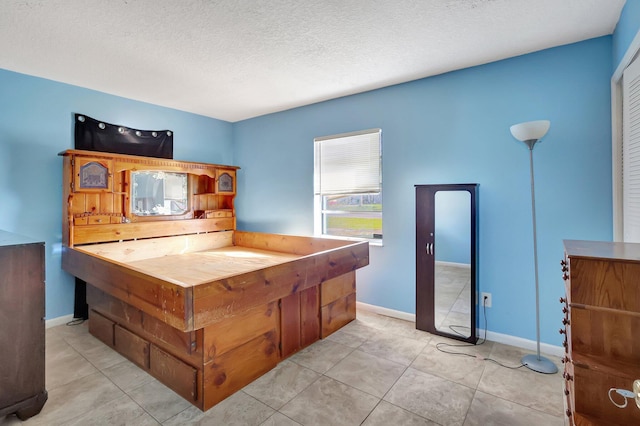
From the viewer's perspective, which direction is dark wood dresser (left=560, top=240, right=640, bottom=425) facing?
to the viewer's left

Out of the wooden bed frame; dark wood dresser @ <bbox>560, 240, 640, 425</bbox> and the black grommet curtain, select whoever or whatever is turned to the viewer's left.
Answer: the dark wood dresser

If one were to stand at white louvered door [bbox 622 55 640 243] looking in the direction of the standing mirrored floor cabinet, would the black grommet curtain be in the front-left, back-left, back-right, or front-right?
front-left

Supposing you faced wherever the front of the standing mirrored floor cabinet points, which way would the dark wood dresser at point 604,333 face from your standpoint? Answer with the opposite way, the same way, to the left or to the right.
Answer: to the right

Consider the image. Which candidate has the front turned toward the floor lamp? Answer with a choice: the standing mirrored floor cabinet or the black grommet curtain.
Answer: the black grommet curtain

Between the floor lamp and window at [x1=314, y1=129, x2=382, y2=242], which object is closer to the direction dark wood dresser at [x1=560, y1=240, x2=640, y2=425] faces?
the window

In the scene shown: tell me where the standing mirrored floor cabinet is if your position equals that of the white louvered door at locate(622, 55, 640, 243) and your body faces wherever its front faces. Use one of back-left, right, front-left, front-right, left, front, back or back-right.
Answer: front

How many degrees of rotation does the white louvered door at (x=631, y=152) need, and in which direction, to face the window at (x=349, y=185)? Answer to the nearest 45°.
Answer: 0° — it already faces it

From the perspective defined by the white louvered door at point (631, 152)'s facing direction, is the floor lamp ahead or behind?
ahead

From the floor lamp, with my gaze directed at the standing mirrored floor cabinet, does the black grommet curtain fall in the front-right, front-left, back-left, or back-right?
front-left

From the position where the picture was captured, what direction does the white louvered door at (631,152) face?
facing to the left of the viewer

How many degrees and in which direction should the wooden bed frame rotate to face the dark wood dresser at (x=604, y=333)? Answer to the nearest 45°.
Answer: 0° — it already faces it

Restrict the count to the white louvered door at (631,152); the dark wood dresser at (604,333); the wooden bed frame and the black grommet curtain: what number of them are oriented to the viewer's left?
2

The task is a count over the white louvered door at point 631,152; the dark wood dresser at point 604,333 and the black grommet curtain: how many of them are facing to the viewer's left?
2

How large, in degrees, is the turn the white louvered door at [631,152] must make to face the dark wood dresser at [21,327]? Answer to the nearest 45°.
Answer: approximately 45° to its left

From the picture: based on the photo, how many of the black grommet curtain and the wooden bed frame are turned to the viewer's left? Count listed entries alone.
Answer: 0

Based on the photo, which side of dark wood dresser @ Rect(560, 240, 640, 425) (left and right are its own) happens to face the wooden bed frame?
front

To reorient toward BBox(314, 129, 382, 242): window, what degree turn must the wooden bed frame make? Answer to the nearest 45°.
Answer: approximately 45° to its left
